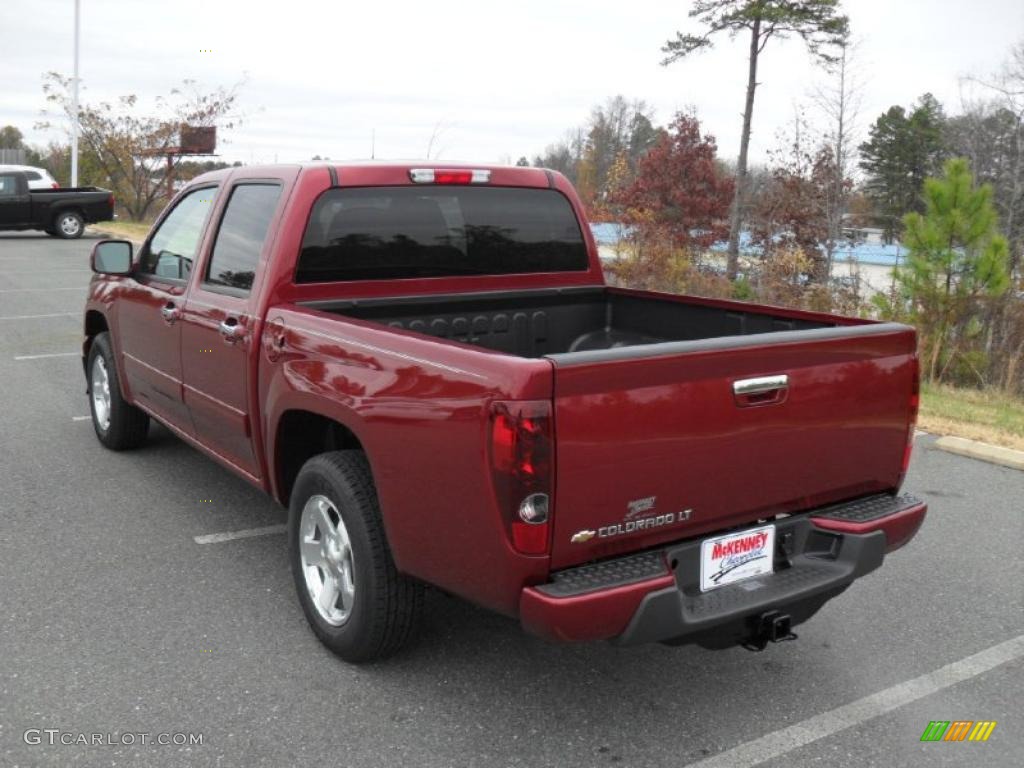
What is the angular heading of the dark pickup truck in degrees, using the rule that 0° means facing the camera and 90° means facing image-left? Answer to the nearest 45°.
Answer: approximately 90°

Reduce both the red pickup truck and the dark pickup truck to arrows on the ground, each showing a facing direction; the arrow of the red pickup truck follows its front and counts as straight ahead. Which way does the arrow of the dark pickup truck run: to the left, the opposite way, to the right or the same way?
to the left

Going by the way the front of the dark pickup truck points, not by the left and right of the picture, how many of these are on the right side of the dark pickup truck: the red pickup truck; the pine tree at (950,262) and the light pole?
1

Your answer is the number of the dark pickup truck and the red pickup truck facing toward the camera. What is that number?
0

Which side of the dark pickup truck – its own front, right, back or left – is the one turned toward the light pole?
right

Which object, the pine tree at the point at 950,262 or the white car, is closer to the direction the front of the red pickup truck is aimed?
the white car

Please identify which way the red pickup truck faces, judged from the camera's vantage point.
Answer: facing away from the viewer and to the left of the viewer

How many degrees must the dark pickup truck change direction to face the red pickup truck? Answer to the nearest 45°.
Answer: approximately 90° to its left

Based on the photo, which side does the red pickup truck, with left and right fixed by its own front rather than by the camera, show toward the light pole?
front

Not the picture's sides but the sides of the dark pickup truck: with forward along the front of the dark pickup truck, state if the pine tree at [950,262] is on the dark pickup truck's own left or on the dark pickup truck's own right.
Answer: on the dark pickup truck's own left
